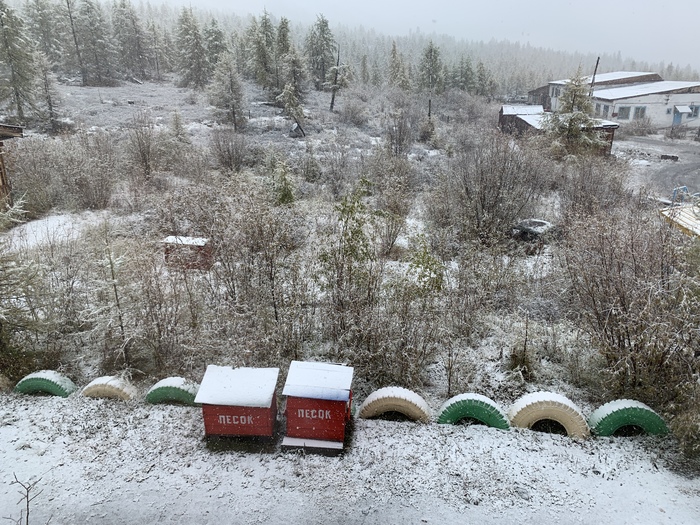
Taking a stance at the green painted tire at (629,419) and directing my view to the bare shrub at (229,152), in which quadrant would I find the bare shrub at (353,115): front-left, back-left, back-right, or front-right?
front-right

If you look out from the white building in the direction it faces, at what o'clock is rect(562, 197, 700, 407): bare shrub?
The bare shrub is roughly at 12 o'clock from the white building.

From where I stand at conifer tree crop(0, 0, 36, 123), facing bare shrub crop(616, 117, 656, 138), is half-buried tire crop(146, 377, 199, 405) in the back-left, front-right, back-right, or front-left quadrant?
front-right

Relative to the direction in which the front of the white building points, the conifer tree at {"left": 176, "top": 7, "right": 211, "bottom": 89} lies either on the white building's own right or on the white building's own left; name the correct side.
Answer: on the white building's own right

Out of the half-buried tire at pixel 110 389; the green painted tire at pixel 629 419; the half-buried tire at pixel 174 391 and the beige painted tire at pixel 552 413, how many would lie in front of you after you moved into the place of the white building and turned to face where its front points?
4

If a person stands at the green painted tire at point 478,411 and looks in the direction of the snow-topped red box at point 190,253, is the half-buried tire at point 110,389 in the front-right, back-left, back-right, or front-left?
front-left

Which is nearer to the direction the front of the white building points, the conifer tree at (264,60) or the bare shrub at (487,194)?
the bare shrub

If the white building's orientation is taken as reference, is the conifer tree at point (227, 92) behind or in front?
in front

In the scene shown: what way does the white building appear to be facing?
toward the camera

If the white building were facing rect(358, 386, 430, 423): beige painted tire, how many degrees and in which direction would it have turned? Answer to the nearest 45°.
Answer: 0° — it already faces it

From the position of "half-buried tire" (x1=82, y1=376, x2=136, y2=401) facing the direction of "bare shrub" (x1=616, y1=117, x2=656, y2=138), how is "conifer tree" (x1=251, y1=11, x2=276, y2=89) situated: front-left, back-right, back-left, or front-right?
front-left

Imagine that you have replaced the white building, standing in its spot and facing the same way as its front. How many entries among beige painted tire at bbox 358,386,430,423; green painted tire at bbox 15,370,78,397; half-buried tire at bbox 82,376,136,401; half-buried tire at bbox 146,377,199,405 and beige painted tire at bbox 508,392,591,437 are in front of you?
5

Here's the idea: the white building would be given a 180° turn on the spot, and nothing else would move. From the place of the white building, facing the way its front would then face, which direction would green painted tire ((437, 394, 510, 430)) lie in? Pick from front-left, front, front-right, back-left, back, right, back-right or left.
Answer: back

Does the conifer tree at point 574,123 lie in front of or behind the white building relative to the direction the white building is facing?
in front

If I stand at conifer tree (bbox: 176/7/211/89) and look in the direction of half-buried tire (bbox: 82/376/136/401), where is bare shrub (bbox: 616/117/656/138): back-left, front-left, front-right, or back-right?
front-left

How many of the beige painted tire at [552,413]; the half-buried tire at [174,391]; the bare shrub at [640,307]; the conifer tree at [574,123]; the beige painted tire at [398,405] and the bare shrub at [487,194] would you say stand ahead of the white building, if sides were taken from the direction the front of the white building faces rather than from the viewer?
6
